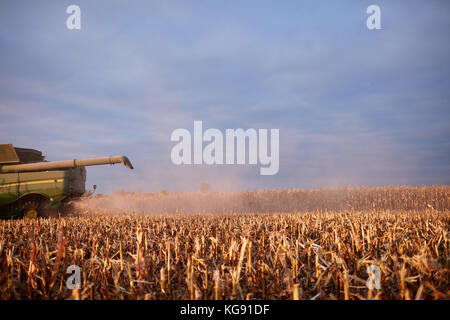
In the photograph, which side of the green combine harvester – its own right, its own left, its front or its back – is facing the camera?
left
